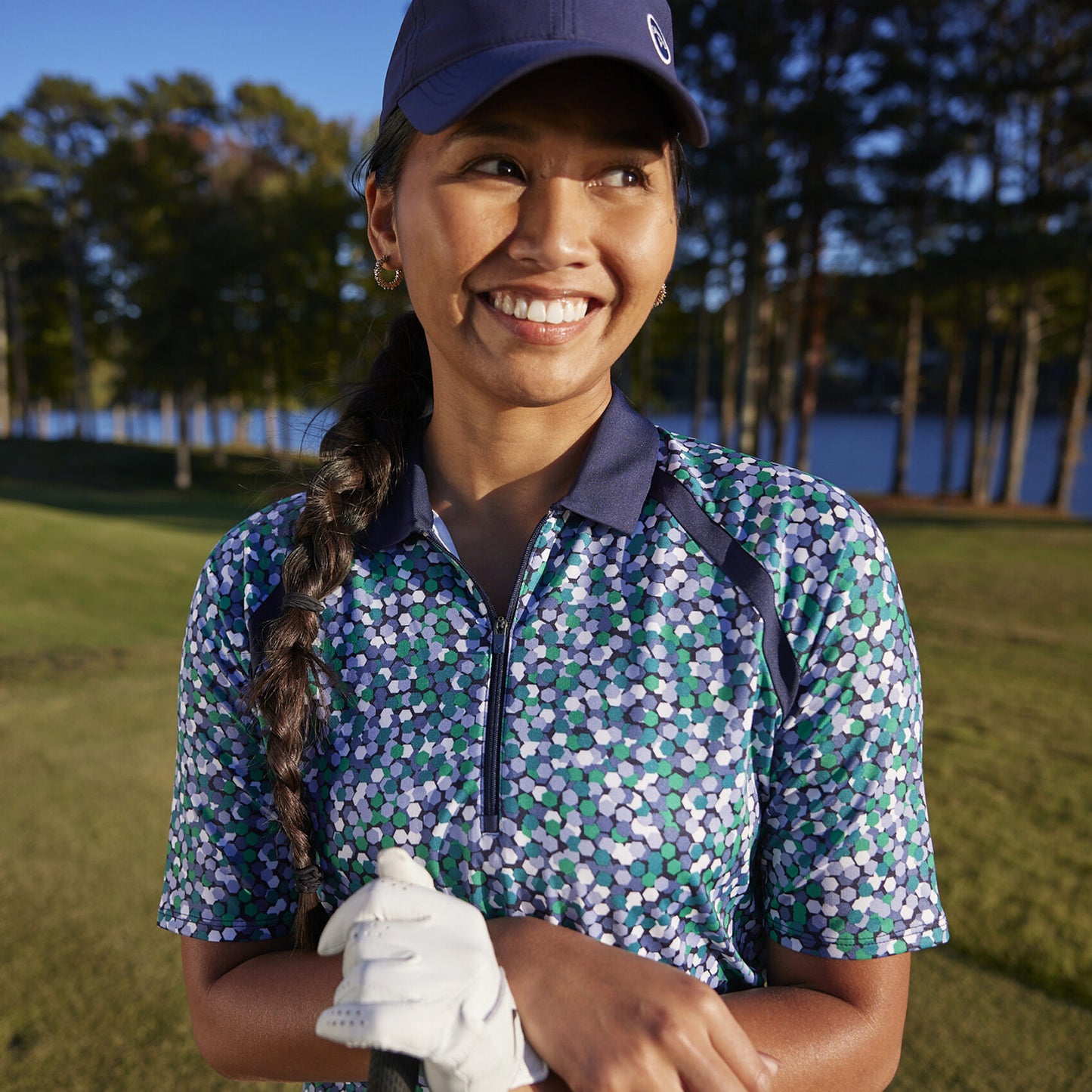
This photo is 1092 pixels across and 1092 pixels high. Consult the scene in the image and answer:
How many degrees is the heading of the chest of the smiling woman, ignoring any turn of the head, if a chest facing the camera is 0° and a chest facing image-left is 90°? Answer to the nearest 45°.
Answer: approximately 0°
